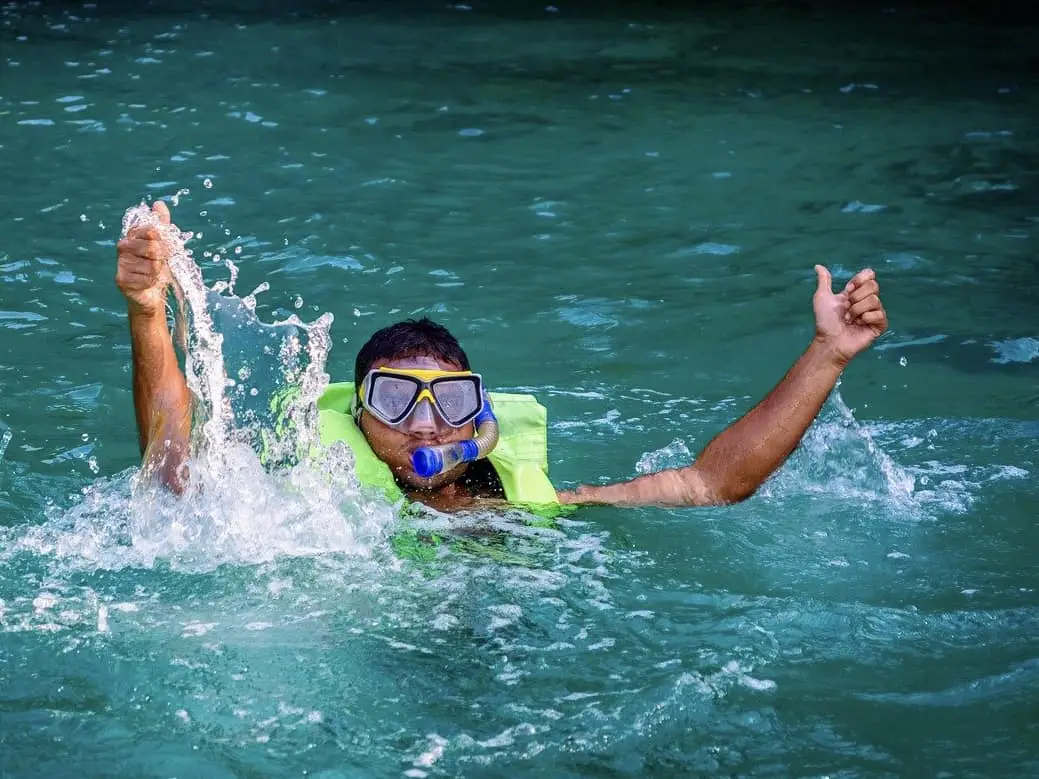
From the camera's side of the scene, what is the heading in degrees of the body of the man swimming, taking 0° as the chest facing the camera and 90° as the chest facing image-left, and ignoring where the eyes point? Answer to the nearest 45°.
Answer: approximately 0°
